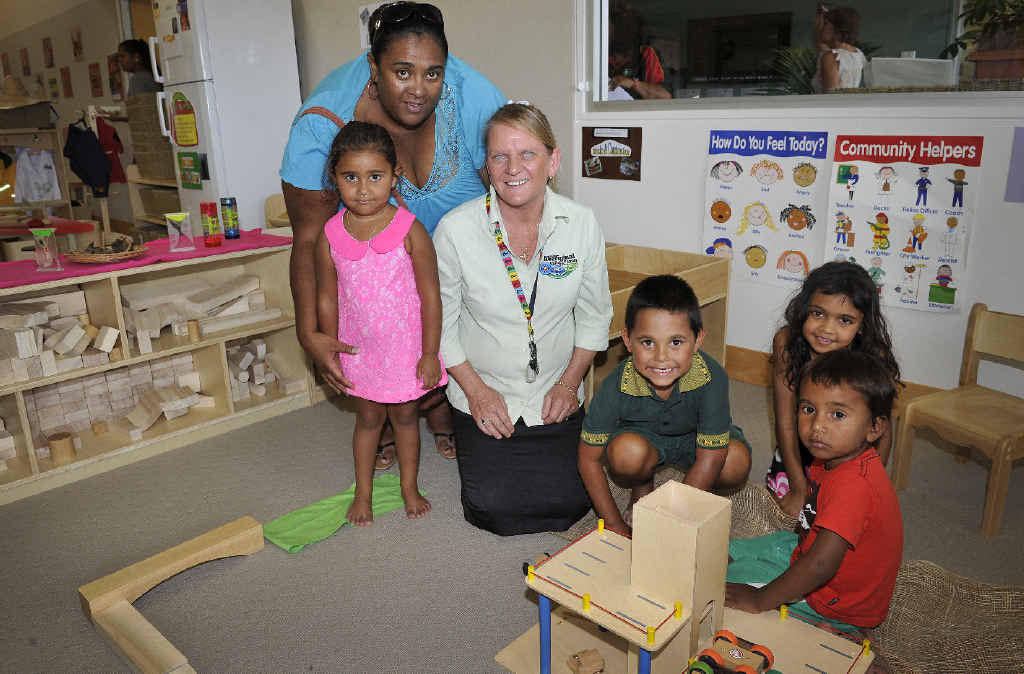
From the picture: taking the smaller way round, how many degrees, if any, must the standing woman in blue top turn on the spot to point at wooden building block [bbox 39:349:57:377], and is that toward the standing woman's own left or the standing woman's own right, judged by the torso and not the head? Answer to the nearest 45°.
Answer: approximately 90° to the standing woman's own right

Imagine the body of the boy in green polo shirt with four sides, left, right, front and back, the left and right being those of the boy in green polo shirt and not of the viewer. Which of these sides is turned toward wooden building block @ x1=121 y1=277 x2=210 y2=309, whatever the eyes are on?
right

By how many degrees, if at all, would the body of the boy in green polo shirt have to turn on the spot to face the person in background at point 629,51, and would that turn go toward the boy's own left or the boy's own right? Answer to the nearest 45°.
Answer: approximately 180°

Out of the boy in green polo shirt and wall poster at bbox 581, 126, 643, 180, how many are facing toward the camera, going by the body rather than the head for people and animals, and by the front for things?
2

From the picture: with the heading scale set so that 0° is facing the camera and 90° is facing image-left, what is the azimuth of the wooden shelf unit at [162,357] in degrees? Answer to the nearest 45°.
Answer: approximately 315°

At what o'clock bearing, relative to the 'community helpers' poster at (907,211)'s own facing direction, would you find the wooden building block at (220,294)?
The wooden building block is roughly at 2 o'clock from the 'community helpers' poster.

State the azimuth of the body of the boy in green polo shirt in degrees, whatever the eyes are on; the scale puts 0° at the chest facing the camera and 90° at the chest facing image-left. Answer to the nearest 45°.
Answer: approximately 0°

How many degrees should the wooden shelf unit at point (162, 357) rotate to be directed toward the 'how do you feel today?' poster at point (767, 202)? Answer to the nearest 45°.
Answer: approximately 45° to its left

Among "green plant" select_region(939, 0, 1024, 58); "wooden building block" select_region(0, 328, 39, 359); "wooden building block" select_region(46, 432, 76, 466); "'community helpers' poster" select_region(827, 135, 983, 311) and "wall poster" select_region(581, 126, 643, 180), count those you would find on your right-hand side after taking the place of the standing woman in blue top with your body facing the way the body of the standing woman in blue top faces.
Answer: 2

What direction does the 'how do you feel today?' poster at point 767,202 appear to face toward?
toward the camera

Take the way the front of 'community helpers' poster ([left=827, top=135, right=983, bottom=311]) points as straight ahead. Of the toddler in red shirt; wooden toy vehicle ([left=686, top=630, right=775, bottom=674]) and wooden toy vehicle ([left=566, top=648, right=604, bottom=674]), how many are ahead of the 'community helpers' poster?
3

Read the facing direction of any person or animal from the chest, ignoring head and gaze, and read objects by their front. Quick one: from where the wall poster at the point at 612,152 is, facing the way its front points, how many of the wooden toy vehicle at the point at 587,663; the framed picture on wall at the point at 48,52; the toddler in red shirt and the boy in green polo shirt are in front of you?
3

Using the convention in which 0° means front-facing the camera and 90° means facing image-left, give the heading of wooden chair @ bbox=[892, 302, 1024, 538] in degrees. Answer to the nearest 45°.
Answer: approximately 45°

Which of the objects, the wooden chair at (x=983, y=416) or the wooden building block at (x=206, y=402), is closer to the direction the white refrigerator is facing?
the wooden building block

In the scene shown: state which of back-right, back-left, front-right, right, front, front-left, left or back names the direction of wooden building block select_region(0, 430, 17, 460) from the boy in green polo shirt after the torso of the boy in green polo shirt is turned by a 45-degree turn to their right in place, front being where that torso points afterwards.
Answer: front-right
